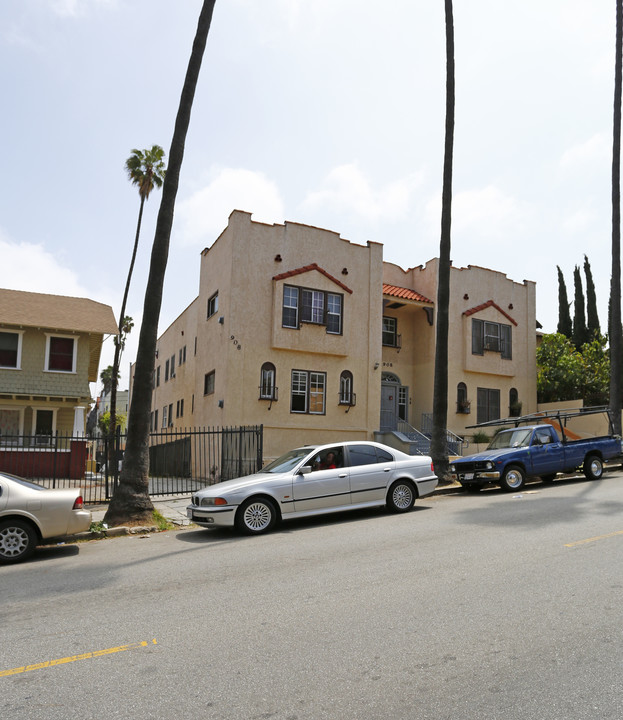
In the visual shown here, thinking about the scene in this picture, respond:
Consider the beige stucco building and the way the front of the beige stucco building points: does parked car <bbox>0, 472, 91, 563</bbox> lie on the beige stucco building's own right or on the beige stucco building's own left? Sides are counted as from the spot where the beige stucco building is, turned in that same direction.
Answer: on the beige stucco building's own right

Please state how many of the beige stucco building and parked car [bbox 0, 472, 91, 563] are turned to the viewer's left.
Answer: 1

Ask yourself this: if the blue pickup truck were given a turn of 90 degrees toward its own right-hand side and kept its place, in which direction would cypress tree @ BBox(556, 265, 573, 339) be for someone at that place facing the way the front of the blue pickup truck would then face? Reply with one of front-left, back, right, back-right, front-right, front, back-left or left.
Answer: front-right

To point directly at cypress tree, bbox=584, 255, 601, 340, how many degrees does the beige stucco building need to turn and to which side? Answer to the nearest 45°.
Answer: approximately 90° to its left

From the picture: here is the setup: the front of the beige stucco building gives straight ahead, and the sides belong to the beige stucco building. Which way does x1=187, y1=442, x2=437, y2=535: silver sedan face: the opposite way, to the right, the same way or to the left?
to the right

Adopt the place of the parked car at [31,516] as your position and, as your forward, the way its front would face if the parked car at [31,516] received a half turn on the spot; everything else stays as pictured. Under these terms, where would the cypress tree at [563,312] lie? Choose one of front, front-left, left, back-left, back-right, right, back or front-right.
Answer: front-left

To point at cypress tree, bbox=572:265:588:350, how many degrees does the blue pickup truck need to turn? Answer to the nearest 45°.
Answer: approximately 135° to its right

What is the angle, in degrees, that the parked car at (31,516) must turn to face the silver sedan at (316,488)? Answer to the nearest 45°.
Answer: approximately 180°

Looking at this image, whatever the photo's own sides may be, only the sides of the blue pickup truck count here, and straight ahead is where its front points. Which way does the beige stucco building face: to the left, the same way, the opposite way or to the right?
to the left

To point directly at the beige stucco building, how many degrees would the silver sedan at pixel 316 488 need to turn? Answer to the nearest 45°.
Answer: approximately 135° to its right

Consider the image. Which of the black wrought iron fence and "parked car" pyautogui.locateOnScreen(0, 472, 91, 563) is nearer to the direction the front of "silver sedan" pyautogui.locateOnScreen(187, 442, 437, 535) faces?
the parked car

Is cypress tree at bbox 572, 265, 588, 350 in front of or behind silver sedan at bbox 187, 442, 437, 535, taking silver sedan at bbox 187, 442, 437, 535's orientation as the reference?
behind

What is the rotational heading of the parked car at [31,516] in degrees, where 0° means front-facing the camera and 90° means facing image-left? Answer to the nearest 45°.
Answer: approximately 90°

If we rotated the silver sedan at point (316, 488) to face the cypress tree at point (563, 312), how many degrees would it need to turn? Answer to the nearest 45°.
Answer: approximately 180°

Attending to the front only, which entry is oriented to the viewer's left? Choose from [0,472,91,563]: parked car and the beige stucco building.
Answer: the parked car
